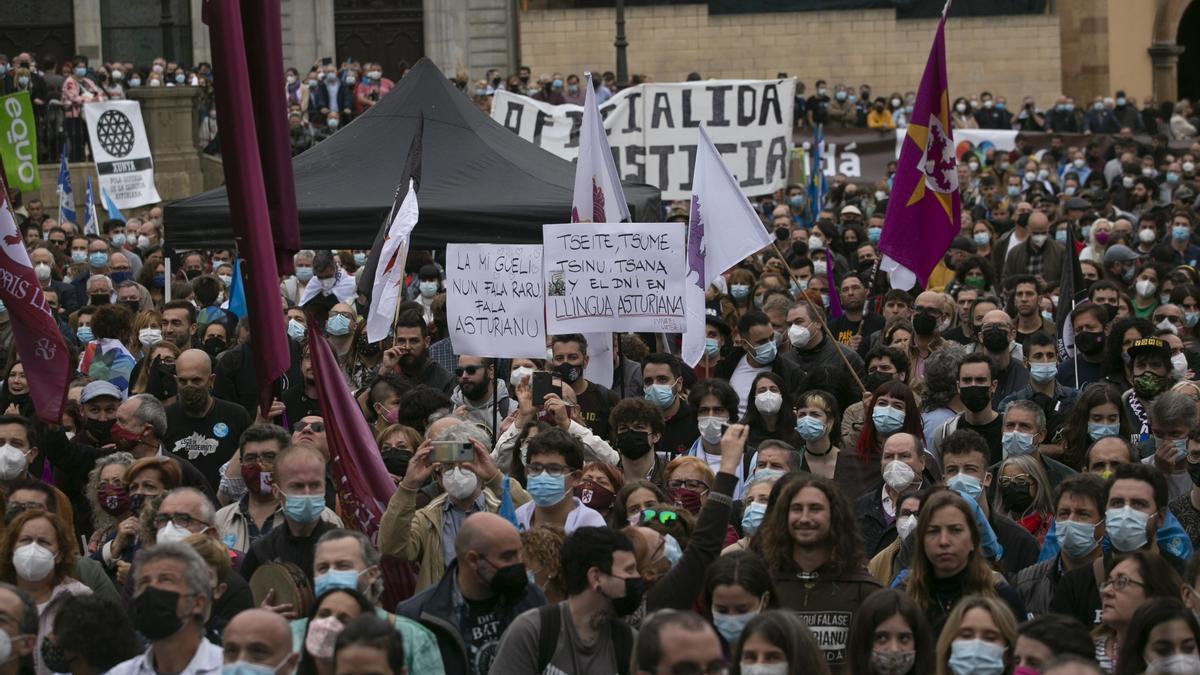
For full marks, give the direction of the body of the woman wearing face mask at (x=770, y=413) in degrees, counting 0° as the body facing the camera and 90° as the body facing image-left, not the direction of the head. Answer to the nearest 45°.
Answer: approximately 0°

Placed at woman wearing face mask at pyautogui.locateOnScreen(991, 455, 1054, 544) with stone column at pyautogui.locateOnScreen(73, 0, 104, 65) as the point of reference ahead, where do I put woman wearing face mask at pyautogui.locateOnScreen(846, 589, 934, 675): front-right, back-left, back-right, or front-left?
back-left

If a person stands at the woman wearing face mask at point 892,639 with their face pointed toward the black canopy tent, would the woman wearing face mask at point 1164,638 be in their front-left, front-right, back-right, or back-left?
back-right

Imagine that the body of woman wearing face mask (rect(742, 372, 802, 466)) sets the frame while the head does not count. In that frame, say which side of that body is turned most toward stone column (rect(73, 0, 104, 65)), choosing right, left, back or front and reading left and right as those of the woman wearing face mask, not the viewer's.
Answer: back

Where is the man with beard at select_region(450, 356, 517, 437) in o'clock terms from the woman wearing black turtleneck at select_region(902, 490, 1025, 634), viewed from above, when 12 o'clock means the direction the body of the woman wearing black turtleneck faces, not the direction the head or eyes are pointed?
The man with beard is roughly at 5 o'clock from the woman wearing black turtleneck.
